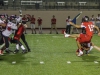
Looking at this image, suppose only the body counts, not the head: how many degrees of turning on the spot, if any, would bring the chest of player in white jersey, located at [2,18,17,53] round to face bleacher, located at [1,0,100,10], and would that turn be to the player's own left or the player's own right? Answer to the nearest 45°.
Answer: approximately 90° to the player's own left

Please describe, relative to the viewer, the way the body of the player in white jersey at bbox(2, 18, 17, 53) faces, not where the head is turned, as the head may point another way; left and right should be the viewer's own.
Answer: facing to the right of the viewer

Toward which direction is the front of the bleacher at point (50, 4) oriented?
toward the camera

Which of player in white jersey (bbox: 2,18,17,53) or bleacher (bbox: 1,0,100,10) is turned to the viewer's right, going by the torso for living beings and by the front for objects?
the player in white jersey

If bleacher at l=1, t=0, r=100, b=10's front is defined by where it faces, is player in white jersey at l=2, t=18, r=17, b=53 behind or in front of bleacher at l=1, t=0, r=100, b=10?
in front

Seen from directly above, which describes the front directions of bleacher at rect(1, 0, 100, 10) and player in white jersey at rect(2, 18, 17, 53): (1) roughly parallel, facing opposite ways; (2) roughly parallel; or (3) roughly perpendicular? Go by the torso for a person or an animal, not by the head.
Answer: roughly perpendicular

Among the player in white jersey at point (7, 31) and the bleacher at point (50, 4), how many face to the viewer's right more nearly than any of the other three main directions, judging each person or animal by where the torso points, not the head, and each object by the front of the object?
1
